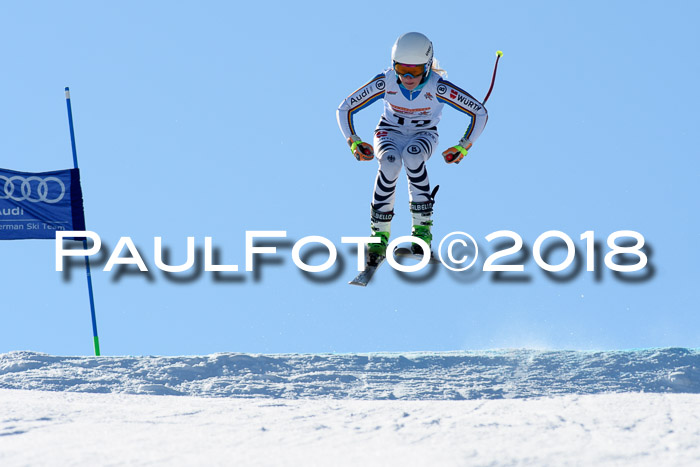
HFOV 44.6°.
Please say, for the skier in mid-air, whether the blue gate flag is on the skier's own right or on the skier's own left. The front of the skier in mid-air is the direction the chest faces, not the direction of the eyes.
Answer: on the skier's own right

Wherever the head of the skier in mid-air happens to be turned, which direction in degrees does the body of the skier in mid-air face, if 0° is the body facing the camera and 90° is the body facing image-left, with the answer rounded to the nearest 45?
approximately 0°

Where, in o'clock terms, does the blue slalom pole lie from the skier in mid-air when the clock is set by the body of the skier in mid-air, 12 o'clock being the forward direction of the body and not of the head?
The blue slalom pole is roughly at 4 o'clock from the skier in mid-air.
